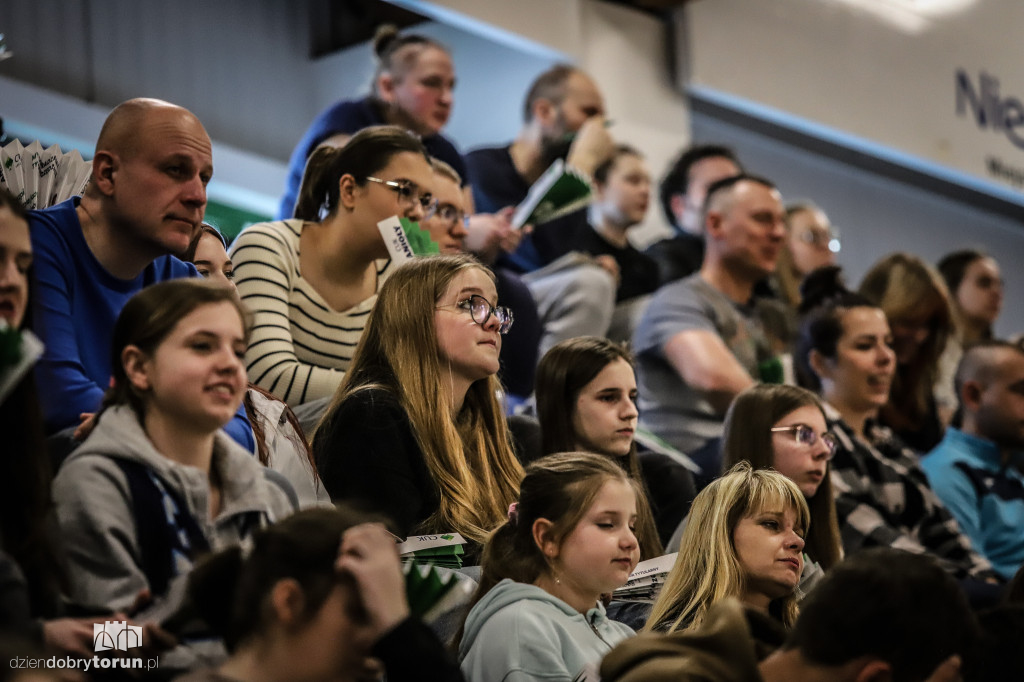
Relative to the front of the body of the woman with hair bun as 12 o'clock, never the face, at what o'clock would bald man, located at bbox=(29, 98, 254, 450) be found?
The bald man is roughly at 2 o'clock from the woman with hair bun.

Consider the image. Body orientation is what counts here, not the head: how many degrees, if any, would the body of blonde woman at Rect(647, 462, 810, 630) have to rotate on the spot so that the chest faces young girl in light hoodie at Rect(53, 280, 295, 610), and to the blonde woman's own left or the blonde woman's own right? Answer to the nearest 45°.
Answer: approximately 90° to the blonde woman's own right

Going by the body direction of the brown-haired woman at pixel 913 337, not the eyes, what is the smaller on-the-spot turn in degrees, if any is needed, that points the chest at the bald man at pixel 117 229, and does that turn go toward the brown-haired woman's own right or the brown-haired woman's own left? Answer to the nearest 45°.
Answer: approximately 135° to the brown-haired woman's own right

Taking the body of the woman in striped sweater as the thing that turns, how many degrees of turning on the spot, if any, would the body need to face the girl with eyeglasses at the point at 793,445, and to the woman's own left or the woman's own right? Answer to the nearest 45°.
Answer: approximately 45° to the woman's own left

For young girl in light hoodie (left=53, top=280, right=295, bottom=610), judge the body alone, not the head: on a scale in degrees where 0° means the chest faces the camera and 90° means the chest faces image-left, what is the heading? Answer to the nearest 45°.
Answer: approximately 315°

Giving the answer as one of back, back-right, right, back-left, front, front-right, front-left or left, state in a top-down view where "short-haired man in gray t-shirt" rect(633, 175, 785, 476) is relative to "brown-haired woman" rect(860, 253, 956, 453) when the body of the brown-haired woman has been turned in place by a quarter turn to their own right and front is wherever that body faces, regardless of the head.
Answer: front-right

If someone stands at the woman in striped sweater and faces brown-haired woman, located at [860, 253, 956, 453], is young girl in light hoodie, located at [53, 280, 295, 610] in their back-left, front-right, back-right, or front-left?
back-right

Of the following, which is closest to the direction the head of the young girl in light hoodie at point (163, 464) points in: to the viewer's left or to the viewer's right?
to the viewer's right

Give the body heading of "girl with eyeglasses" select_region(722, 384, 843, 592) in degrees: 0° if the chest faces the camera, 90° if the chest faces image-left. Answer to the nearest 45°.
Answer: approximately 315°
